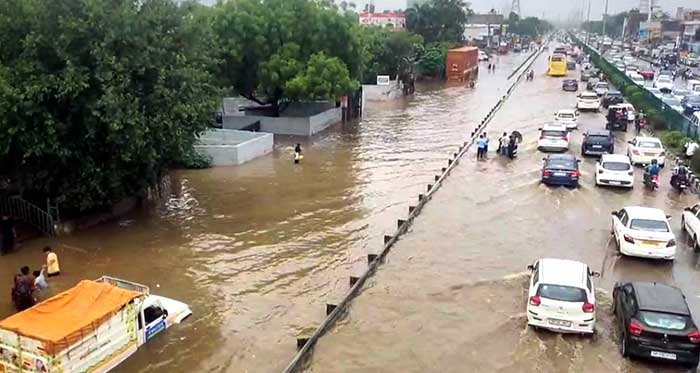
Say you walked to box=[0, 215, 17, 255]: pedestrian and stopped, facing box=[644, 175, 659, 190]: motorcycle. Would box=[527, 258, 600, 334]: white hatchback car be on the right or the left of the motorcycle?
right

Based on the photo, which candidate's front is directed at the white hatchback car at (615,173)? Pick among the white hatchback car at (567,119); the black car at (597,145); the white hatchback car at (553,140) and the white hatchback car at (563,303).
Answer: the white hatchback car at (563,303)

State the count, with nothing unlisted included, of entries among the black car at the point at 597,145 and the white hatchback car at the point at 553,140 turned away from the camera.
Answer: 2

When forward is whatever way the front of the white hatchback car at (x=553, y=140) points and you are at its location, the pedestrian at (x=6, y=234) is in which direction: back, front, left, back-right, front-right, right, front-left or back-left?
back-left

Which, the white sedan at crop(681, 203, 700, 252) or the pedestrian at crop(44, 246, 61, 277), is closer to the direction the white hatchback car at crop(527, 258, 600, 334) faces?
the white sedan

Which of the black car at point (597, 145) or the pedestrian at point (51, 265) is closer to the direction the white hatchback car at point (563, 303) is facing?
the black car

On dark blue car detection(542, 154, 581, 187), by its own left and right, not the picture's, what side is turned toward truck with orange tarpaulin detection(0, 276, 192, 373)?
back

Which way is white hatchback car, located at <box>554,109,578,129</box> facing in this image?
away from the camera

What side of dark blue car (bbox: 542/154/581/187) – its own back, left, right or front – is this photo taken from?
back

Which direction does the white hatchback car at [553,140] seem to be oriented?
away from the camera

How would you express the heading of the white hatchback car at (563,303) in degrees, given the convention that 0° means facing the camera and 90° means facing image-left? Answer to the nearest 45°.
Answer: approximately 180°

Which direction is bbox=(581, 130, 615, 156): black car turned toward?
away from the camera

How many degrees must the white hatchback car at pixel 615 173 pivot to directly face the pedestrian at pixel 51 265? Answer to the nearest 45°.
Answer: approximately 135° to its left

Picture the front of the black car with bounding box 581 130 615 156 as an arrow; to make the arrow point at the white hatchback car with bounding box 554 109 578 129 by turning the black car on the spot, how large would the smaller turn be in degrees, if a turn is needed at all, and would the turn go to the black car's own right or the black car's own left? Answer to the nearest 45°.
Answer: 0° — it already faces it

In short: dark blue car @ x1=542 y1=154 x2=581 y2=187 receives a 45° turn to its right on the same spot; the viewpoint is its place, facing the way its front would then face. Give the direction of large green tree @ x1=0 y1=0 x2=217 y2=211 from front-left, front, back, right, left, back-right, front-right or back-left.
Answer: back

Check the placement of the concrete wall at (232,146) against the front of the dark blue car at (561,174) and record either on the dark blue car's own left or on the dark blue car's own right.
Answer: on the dark blue car's own left
